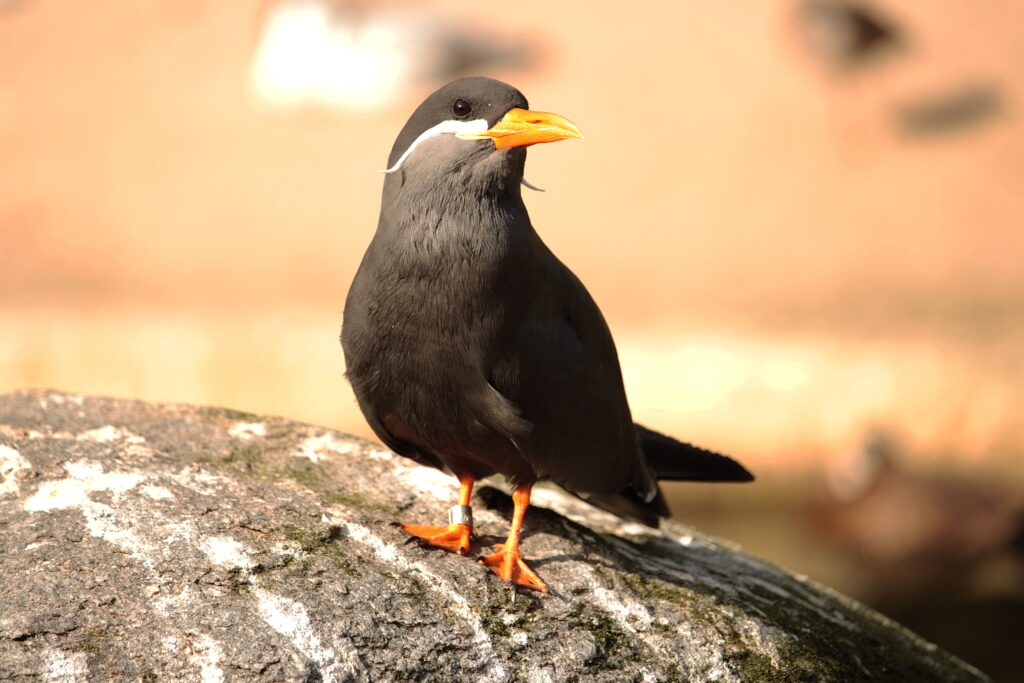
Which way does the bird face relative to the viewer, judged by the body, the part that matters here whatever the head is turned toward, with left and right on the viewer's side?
facing the viewer and to the left of the viewer
